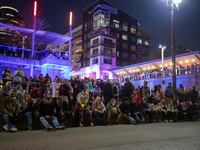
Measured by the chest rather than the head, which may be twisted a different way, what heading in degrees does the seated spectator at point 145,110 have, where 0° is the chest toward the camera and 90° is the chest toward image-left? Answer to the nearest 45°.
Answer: approximately 315°

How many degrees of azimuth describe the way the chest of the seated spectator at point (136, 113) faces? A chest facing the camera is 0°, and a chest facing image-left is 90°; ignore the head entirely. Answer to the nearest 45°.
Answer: approximately 315°

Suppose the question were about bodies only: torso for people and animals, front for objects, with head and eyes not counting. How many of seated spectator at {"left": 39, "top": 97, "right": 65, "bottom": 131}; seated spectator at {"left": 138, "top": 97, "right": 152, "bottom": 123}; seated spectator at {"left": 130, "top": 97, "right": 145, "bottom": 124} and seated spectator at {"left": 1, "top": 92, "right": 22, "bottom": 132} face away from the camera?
0

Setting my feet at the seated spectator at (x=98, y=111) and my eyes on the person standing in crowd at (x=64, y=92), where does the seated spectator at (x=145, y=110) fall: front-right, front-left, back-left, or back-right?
back-right

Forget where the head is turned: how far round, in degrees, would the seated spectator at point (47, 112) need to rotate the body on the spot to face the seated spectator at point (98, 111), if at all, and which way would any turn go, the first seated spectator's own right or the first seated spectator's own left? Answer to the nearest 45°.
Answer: approximately 90° to the first seated spectator's own left

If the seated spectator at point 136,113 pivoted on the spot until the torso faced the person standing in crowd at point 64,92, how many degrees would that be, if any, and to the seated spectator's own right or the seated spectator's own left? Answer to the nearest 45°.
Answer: approximately 90° to the seated spectator's own right

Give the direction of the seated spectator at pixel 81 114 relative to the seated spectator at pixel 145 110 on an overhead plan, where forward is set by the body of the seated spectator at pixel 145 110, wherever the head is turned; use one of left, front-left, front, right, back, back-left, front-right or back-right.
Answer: right

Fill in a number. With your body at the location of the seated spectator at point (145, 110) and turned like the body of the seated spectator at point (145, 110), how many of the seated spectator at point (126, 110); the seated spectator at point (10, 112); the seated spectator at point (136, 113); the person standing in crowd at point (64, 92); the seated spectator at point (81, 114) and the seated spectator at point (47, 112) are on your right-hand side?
6

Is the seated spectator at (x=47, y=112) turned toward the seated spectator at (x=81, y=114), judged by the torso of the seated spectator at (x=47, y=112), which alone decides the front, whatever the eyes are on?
no

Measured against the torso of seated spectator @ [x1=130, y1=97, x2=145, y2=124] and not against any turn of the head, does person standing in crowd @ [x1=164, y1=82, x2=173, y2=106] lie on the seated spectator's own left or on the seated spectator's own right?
on the seated spectator's own left

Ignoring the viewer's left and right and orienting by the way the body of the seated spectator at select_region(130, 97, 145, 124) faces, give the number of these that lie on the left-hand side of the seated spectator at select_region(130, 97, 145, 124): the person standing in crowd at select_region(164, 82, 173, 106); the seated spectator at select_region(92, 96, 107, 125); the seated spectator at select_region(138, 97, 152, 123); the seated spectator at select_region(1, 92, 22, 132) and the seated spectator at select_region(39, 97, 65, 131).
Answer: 2

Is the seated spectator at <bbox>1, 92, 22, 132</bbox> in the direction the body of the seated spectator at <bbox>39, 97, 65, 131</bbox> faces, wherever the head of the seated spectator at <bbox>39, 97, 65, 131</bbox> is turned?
no

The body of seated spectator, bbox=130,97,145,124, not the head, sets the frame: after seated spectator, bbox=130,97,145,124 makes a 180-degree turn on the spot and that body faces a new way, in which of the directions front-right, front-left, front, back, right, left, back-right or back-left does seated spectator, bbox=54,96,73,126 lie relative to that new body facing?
left

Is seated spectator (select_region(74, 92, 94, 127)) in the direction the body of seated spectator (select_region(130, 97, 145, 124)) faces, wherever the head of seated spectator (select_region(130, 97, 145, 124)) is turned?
no

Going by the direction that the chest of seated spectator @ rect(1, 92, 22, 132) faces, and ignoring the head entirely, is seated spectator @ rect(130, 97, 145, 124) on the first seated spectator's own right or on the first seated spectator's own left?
on the first seated spectator's own left

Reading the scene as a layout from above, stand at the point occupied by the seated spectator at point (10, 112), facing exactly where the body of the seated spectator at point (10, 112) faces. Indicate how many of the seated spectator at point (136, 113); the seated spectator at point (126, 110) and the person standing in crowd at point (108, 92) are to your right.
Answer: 0

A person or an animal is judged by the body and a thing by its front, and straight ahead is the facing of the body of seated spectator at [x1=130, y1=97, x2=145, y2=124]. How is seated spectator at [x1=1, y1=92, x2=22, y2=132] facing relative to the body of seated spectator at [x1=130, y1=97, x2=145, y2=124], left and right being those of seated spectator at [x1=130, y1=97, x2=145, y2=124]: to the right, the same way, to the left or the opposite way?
the same way

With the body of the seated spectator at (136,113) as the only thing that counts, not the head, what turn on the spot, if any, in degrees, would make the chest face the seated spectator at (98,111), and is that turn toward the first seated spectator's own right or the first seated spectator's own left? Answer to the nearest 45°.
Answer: approximately 90° to the first seated spectator's own right

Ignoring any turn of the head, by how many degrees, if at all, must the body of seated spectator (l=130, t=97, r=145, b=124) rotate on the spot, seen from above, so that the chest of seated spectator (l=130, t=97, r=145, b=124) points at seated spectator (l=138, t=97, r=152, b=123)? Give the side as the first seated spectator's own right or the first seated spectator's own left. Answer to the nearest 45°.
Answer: approximately 90° to the first seated spectator's own left

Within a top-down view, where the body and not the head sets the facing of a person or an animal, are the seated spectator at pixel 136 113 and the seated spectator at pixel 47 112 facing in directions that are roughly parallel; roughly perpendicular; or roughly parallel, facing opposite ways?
roughly parallel

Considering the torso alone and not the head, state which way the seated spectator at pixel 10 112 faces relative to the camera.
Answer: toward the camera

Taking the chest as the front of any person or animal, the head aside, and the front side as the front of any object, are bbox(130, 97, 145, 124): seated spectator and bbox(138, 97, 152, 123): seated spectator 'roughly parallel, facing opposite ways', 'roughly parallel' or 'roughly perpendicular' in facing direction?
roughly parallel
